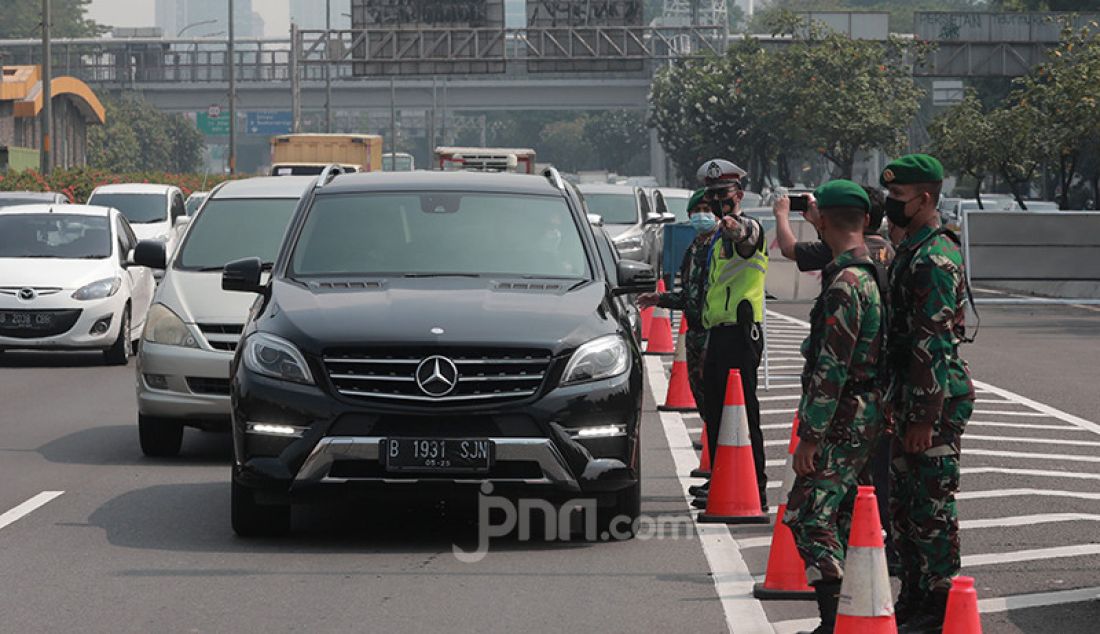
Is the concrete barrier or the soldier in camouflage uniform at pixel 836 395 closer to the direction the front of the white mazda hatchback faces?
the soldier in camouflage uniform

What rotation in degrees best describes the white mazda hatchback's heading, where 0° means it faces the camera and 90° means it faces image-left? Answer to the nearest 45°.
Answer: approximately 0°

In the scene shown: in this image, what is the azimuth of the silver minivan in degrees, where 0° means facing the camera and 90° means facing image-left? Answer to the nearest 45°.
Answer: approximately 0°

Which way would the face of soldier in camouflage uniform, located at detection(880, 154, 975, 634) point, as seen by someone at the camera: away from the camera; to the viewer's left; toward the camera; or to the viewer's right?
to the viewer's left

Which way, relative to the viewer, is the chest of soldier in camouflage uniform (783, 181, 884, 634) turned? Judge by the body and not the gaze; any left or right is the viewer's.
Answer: facing away from the viewer and to the left of the viewer

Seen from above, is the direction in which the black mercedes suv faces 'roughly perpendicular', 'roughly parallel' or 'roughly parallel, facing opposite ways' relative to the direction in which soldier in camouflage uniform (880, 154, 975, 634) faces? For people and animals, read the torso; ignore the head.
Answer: roughly perpendicular

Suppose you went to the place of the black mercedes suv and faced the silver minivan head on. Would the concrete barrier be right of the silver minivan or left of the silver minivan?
right

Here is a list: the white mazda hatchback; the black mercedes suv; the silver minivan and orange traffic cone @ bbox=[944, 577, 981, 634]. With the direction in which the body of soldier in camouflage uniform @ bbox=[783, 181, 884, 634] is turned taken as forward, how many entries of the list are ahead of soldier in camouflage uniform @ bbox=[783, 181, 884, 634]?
3

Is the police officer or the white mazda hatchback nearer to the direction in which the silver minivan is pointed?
the police officer

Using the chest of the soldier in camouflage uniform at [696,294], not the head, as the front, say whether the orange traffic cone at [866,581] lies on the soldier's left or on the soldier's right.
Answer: on the soldier's left

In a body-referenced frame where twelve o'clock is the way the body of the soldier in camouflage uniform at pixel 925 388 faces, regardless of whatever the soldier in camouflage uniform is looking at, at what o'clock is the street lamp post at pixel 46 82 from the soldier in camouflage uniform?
The street lamp post is roughly at 2 o'clock from the soldier in camouflage uniform.

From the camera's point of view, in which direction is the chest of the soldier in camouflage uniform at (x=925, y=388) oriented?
to the viewer's left
